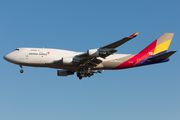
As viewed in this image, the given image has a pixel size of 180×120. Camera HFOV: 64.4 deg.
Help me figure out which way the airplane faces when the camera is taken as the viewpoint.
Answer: facing to the left of the viewer
